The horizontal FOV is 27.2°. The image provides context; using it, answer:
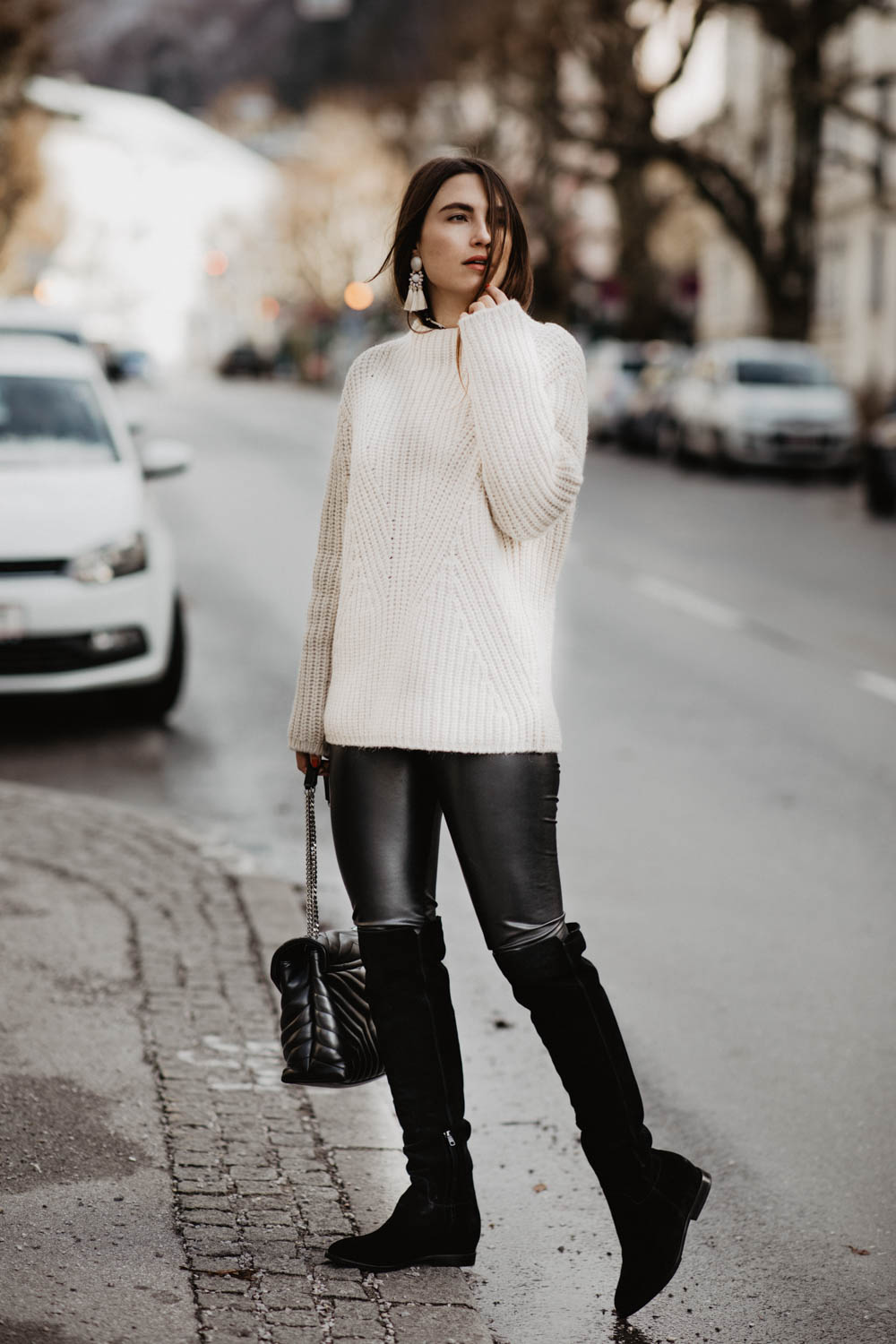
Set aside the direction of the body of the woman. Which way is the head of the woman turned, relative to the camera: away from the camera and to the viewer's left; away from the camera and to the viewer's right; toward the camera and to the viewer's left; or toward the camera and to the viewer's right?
toward the camera and to the viewer's right

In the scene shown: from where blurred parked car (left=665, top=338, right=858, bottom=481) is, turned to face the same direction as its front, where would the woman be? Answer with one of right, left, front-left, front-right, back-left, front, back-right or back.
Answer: front-right

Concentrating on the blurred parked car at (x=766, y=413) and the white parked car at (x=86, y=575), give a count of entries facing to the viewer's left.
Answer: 0

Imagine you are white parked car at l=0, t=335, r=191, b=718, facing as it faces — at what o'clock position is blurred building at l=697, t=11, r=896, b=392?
The blurred building is roughly at 7 o'clock from the white parked car.

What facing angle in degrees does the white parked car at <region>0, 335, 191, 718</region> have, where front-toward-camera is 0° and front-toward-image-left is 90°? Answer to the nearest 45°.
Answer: approximately 0°

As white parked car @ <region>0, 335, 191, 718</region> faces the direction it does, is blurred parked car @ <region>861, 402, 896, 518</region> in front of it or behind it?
behind

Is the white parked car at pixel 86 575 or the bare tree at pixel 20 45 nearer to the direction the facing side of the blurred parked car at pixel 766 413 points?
the white parked car

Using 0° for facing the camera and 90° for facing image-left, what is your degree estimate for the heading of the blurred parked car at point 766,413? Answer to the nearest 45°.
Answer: approximately 315°

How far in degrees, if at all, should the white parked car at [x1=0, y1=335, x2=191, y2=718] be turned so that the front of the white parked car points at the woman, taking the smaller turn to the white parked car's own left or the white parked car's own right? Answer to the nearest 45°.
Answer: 0° — it already faces them

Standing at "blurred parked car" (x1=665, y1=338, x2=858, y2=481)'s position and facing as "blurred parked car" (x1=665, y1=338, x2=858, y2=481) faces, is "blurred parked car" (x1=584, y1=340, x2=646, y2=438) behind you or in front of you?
behind

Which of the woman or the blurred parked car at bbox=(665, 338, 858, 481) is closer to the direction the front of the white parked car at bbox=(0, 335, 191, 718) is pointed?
the woman
